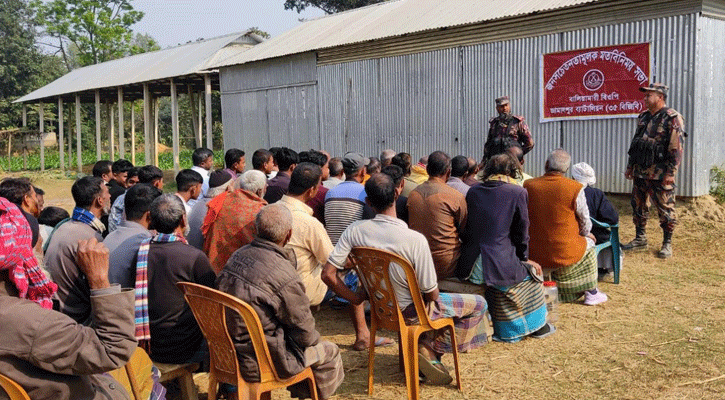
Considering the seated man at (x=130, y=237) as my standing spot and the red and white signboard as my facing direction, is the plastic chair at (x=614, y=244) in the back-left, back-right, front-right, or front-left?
front-right

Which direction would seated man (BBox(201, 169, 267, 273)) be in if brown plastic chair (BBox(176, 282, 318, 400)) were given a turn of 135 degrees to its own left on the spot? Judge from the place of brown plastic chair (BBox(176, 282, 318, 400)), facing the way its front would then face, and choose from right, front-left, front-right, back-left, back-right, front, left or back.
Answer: right

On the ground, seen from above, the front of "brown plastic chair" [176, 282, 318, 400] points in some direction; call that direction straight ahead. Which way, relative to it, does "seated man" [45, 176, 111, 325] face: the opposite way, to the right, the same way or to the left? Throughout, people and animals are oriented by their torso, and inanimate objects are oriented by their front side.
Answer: the same way

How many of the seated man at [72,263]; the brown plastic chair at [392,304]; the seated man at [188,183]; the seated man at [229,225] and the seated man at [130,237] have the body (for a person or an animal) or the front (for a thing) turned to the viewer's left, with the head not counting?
0

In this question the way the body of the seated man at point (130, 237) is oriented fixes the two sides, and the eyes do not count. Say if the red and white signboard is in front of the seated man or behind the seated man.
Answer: in front

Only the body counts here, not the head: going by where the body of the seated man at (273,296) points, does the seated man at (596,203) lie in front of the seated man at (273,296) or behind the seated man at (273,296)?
in front

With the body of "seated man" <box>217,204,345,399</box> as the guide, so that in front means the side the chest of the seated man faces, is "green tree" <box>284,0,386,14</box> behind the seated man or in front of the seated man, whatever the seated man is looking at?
in front

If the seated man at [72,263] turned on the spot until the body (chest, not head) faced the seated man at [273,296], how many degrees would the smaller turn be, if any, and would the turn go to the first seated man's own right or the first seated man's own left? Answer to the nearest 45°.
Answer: approximately 90° to the first seated man's own right

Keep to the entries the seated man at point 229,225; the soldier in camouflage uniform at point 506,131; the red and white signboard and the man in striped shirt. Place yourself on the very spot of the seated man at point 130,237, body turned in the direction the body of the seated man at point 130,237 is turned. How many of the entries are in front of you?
4

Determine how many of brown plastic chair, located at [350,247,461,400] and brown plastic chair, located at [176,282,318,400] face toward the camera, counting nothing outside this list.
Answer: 0

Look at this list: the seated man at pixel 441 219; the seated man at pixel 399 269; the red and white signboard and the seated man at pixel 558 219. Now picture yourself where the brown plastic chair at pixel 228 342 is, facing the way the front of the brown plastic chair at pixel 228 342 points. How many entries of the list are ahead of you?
4

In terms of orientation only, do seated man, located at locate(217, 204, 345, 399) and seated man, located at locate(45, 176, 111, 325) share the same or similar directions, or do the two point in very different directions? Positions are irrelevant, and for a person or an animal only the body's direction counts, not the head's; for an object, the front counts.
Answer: same or similar directions

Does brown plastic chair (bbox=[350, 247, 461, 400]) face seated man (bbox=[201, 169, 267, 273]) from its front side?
no

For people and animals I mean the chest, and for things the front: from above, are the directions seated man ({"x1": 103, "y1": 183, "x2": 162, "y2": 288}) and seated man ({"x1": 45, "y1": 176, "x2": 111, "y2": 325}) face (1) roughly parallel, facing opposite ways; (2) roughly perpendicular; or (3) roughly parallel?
roughly parallel

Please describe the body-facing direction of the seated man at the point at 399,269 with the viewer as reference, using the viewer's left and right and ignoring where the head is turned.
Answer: facing away from the viewer and to the right of the viewer

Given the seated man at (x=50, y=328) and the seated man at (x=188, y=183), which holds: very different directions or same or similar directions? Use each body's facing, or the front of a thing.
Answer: same or similar directions

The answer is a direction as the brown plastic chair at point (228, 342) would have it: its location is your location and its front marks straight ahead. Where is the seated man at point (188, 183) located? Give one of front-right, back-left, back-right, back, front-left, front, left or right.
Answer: front-left
